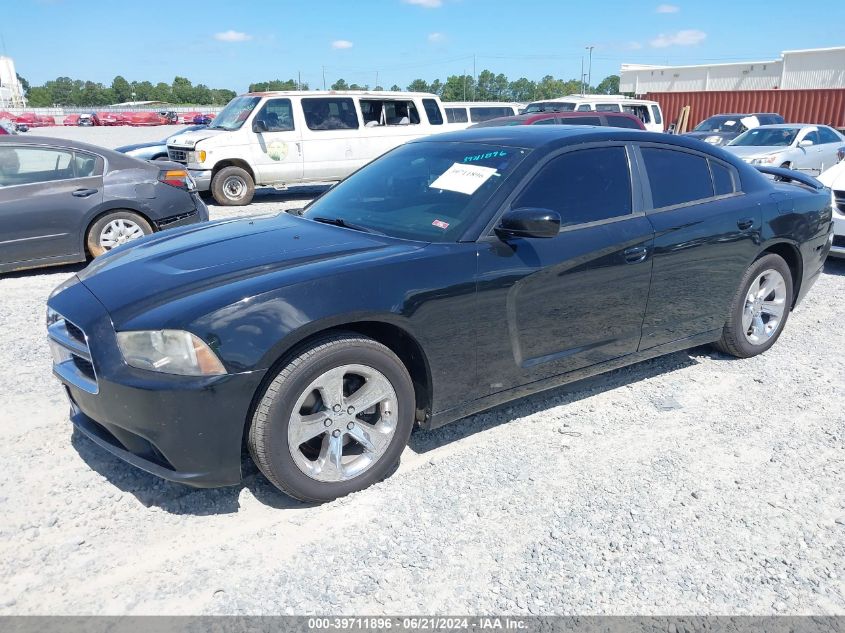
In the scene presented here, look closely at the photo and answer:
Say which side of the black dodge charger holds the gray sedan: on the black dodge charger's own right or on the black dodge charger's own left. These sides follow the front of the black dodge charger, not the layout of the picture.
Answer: on the black dodge charger's own right

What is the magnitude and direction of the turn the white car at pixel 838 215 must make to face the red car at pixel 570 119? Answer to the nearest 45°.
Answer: approximately 90° to its right

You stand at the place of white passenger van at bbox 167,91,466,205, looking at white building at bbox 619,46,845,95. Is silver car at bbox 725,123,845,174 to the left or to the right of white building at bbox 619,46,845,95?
right

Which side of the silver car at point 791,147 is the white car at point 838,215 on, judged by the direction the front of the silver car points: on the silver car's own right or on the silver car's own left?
on the silver car's own left

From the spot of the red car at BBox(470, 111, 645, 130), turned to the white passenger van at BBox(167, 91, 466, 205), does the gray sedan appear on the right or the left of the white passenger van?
left

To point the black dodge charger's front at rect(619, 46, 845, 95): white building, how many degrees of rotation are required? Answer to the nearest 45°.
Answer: approximately 180°

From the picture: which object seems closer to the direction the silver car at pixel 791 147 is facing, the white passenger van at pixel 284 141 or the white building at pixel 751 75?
the white passenger van

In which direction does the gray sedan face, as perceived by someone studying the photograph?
facing to the left of the viewer
